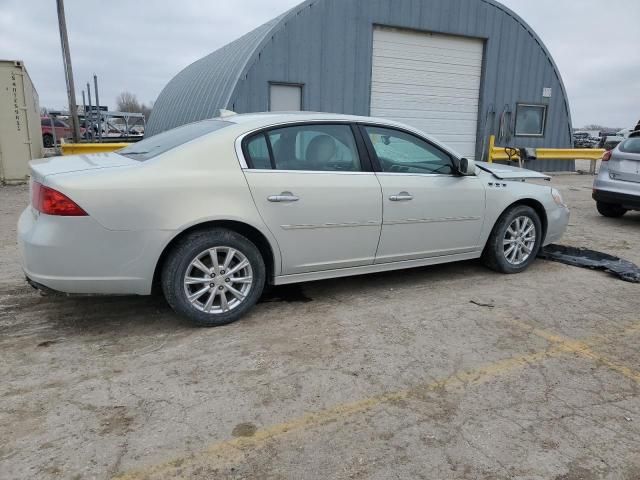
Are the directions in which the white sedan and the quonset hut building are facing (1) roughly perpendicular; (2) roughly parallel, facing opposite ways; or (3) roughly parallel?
roughly perpendicular

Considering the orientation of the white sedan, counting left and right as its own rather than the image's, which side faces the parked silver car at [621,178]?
front

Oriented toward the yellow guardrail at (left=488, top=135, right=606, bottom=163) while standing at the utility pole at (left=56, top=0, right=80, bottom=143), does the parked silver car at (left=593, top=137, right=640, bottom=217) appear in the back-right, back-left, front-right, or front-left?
front-right

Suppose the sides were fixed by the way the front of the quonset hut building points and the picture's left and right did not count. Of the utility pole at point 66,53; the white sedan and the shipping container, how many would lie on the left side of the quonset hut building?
0

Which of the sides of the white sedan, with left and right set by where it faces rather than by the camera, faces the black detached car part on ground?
front

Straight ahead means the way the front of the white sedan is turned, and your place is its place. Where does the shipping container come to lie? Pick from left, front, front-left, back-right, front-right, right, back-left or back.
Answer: left

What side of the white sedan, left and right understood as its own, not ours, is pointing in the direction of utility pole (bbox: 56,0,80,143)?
left

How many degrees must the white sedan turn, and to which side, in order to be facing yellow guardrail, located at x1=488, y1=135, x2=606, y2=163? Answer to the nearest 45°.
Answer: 0° — it already faces it

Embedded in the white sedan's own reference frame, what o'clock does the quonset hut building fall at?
The quonset hut building is roughly at 11 o'clock from the white sedan.

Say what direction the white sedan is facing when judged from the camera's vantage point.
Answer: facing away from the viewer and to the right of the viewer

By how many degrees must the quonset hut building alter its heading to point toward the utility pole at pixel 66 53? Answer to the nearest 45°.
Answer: approximately 135° to its right

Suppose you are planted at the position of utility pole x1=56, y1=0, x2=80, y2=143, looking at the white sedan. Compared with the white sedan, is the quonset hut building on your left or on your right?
left

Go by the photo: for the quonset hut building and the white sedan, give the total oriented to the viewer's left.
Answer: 0

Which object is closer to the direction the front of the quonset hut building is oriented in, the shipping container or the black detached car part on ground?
the black detached car part on ground

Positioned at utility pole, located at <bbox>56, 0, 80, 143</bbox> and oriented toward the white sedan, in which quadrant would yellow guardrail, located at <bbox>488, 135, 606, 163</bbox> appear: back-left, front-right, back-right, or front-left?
front-left
